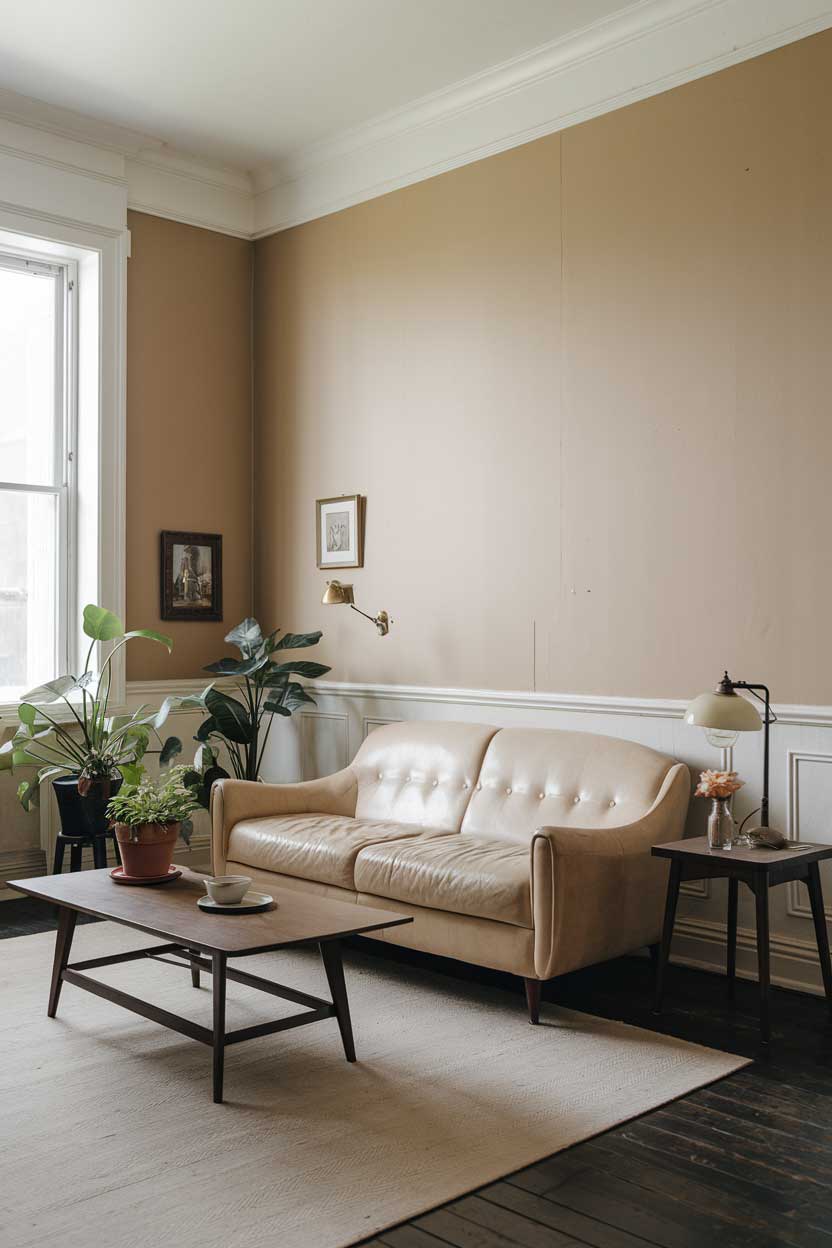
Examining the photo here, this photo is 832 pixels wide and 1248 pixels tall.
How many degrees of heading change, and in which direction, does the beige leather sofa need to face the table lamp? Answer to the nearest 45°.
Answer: approximately 90° to its left

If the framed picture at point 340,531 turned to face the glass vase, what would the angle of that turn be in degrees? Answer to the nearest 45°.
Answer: approximately 90° to its left

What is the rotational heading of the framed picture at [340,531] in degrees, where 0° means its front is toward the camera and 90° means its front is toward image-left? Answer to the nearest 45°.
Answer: approximately 45°

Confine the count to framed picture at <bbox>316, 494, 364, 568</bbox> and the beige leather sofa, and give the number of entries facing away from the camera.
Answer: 0

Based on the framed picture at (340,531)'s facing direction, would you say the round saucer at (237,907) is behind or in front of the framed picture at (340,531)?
in front

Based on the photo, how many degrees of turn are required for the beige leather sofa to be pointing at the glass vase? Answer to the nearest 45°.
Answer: approximately 90° to its left

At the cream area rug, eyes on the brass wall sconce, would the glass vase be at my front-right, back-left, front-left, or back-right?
front-right

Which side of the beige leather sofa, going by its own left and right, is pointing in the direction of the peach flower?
left

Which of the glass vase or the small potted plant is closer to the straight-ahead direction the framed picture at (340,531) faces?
the small potted plant

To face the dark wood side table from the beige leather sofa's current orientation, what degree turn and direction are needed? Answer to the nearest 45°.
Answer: approximately 90° to its left
